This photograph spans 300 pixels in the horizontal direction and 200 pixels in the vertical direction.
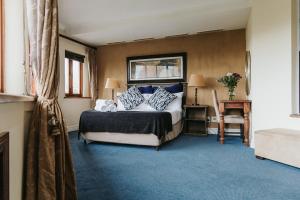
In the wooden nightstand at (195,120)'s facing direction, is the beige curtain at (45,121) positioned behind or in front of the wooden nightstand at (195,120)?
in front

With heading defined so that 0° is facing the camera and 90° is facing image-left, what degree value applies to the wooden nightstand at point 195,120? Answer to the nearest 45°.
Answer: approximately 0°

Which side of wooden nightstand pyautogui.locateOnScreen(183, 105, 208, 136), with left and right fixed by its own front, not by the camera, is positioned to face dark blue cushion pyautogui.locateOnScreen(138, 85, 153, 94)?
right

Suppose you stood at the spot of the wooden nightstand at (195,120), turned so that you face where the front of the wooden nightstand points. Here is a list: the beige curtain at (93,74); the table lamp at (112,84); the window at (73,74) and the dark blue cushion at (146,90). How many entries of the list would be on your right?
4

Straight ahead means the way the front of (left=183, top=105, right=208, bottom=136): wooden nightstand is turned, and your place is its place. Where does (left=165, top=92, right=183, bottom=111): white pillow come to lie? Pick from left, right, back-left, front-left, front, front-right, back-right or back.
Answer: front-right

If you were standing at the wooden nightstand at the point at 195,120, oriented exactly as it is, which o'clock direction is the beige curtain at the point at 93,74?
The beige curtain is roughly at 3 o'clock from the wooden nightstand.

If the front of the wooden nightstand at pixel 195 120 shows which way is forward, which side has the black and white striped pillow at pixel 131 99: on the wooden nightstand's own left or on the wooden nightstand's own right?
on the wooden nightstand's own right

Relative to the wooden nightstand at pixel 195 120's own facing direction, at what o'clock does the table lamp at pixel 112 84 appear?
The table lamp is roughly at 3 o'clock from the wooden nightstand.

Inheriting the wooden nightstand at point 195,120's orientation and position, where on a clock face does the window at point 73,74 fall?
The window is roughly at 3 o'clock from the wooden nightstand.
